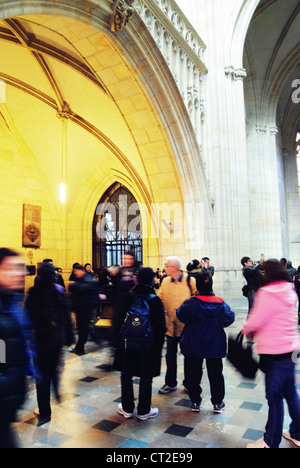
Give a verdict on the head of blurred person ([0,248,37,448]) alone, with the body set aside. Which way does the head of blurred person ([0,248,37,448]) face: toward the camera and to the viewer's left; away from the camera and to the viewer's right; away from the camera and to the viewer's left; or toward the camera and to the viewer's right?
toward the camera and to the viewer's right

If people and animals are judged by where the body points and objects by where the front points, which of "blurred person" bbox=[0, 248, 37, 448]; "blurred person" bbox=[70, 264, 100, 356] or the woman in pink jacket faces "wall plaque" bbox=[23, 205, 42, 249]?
the woman in pink jacket

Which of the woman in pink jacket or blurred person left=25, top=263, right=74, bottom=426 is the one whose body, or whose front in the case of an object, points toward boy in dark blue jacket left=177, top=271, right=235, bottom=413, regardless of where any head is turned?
the woman in pink jacket

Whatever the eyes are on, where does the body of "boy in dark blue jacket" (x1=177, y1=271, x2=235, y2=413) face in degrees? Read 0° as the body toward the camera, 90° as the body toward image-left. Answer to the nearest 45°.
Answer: approximately 180°

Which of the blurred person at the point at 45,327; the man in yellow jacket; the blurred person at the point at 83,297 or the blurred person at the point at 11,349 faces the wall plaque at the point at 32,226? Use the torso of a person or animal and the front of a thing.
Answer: the blurred person at the point at 45,327

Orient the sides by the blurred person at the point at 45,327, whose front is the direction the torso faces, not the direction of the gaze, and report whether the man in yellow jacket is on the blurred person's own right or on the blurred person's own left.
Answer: on the blurred person's own right

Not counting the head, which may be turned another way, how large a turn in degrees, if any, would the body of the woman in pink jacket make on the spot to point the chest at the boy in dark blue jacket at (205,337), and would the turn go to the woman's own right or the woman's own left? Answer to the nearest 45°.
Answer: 0° — they already face them

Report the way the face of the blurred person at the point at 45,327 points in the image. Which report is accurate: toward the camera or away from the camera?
away from the camera
